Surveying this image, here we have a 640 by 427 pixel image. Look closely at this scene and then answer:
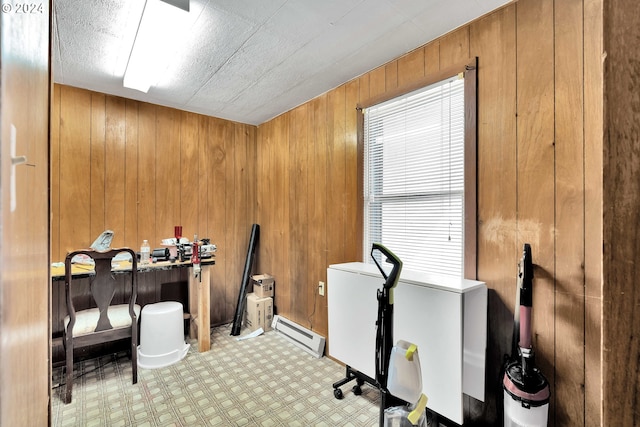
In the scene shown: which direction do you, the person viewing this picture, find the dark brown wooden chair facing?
facing away from the viewer

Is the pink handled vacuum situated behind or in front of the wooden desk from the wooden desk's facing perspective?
in front

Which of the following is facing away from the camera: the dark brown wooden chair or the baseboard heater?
the dark brown wooden chair

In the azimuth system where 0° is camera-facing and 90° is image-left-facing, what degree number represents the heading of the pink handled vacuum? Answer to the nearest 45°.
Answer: approximately 0°

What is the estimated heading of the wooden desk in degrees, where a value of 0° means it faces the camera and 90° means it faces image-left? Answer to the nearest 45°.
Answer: approximately 0°

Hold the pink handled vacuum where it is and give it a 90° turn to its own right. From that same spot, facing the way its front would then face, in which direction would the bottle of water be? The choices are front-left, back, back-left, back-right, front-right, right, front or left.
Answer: front

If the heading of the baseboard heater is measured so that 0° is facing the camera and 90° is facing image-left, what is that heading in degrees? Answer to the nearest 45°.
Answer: approximately 45°
